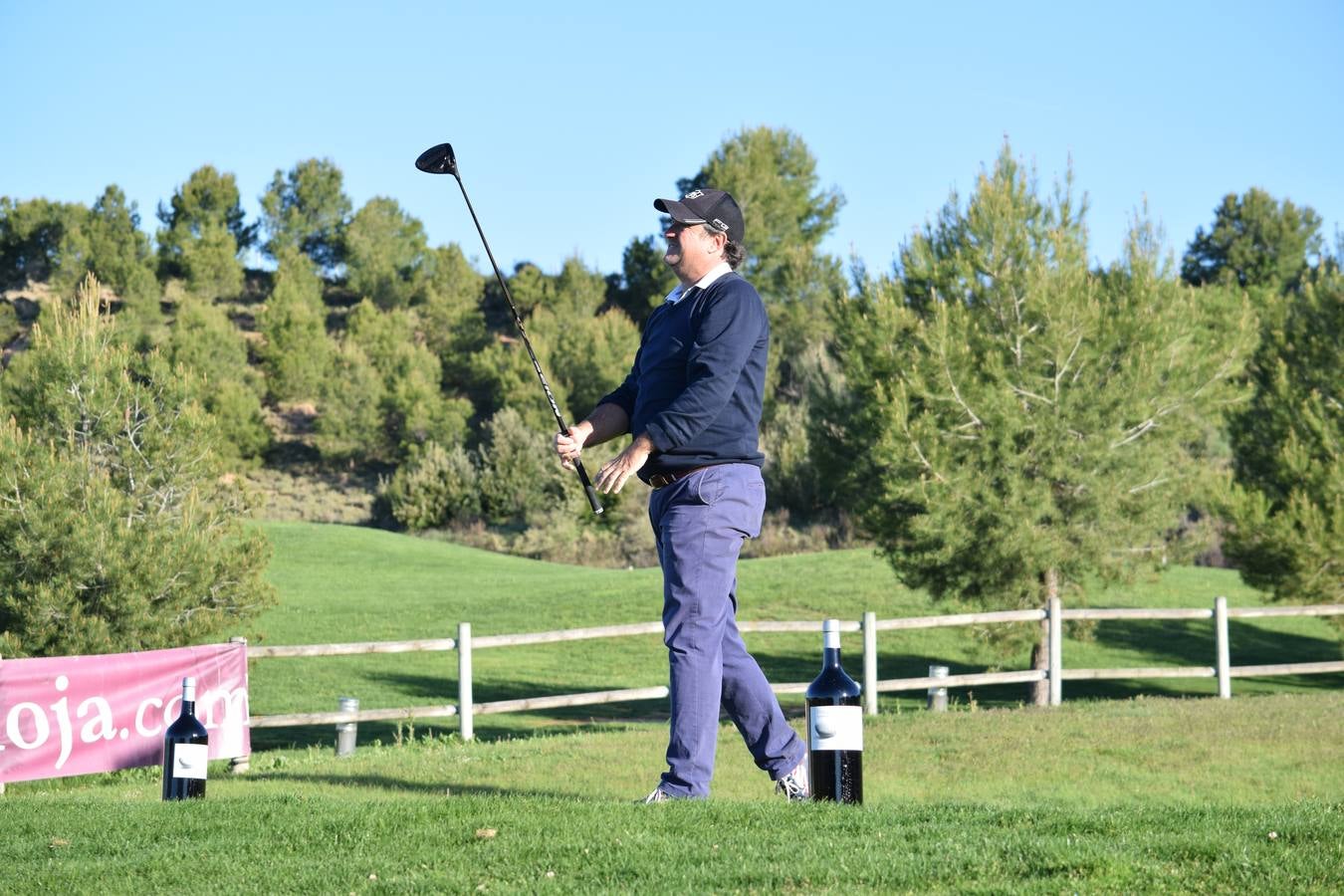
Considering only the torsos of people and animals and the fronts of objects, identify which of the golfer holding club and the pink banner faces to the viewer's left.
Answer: the golfer holding club

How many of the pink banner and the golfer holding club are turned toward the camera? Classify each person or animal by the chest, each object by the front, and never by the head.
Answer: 1

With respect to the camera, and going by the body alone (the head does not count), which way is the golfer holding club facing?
to the viewer's left

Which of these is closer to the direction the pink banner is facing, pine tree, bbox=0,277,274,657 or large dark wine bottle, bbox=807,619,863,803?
the large dark wine bottle

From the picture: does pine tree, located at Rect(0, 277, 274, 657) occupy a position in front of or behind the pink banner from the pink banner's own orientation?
behind

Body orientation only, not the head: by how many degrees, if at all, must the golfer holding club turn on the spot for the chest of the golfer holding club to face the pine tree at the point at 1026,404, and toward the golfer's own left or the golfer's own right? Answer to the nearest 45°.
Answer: approximately 90° to the golfer's own right

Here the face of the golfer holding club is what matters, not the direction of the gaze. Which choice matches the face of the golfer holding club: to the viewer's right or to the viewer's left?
to the viewer's left

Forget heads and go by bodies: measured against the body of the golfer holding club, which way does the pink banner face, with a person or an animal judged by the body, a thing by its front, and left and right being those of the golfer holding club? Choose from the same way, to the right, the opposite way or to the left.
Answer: to the left

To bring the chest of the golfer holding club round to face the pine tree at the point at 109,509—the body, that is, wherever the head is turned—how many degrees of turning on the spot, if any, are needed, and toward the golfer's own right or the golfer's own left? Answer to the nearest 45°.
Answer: approximately 45° to the golfer's own right

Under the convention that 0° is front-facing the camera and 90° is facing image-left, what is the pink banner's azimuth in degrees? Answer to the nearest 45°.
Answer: approximately 0°

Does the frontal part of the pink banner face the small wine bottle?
yes
